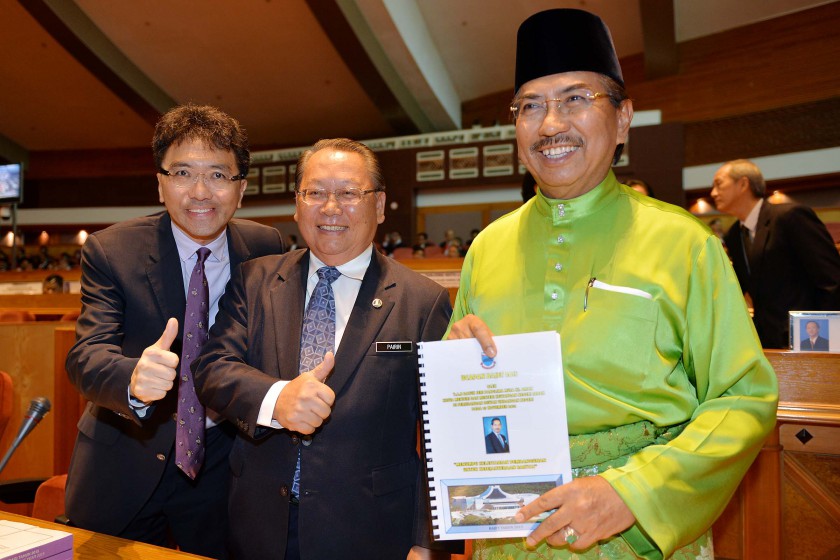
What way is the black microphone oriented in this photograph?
to the viewer's right

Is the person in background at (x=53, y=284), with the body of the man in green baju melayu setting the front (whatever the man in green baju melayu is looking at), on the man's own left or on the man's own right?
on the man's own right

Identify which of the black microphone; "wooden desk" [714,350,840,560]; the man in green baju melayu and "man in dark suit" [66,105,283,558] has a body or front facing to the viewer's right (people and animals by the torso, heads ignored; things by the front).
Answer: the black microphone

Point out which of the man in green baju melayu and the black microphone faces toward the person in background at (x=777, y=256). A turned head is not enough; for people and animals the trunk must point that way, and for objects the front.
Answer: the black microphone

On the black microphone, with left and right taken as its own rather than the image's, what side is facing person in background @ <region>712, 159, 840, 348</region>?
front

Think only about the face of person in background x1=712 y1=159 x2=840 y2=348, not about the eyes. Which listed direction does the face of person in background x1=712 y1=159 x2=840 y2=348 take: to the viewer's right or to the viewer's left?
to the viewer's left

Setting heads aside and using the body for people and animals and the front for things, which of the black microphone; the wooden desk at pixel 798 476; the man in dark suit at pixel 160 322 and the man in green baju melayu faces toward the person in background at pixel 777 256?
the black microphone

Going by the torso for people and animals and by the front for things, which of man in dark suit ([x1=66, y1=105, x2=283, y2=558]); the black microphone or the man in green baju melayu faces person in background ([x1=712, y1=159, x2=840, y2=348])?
the black microphone

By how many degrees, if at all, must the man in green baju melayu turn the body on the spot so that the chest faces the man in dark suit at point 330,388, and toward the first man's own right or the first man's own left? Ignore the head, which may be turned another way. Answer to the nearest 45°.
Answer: approximately 45° to the first man's own right

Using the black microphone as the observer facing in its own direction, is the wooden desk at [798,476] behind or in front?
in front

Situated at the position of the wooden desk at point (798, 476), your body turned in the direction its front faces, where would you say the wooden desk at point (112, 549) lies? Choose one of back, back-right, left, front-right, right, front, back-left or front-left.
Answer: front-right

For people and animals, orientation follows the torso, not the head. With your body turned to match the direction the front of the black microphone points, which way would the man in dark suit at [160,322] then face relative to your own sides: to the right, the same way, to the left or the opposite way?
to the right

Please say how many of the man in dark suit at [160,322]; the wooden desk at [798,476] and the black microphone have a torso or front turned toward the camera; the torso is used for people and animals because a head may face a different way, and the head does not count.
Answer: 2

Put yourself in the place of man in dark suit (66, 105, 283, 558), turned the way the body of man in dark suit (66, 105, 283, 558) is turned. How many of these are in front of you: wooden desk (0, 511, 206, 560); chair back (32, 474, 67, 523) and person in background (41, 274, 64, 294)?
1
